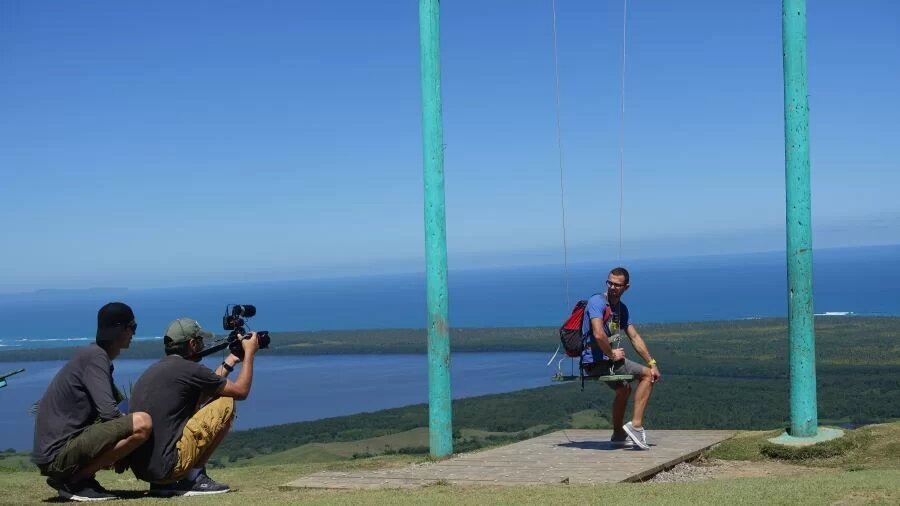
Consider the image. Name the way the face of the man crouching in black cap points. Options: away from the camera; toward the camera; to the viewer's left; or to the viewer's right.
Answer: to the viewer's right

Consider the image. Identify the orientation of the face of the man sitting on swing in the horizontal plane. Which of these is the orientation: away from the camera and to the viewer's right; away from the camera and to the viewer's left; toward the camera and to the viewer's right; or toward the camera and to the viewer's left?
toward the camera and to the viewer's left

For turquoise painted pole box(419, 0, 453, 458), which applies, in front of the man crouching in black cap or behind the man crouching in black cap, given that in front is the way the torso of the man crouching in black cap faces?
in front

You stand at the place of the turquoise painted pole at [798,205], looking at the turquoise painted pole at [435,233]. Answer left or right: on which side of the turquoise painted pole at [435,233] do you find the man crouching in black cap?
left

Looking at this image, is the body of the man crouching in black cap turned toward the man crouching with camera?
yes

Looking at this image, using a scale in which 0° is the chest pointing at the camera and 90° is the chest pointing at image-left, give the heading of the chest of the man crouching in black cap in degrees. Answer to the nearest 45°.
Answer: approximately 270°

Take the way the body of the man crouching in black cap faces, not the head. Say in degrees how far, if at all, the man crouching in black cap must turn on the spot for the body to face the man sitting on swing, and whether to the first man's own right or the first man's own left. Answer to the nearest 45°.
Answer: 0° — they already face them

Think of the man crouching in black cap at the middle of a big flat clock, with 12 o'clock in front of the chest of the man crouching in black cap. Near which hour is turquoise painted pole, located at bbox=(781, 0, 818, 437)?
The turquoise painted pole is roughly at 12 o'clock from the man crouching in black cap.
